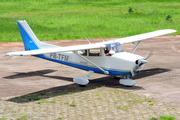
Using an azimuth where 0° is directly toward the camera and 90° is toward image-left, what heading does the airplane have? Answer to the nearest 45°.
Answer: approximately 315°
